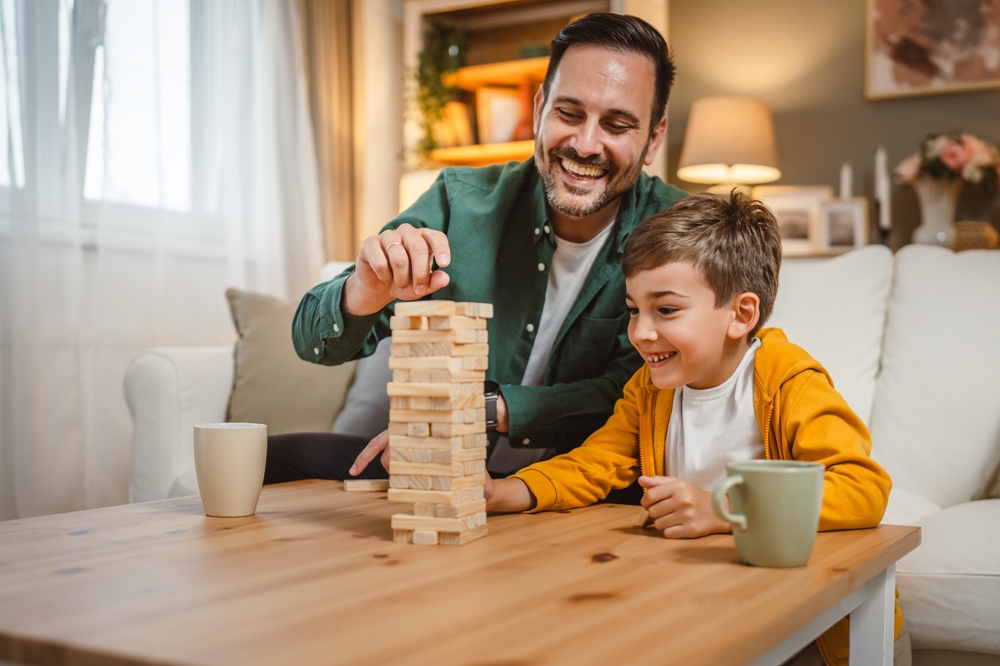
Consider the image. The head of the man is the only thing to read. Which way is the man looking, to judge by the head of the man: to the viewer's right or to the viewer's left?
to the viewer's left

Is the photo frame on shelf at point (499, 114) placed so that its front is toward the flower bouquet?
no

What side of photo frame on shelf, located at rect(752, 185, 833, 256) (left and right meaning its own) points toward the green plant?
right

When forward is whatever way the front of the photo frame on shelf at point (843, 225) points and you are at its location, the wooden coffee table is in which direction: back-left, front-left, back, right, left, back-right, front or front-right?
front

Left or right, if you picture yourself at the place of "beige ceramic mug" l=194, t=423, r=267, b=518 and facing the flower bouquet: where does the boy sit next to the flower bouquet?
right

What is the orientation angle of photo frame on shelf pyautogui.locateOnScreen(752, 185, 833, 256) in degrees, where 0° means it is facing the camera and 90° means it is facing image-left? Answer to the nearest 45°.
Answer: approximately 0°

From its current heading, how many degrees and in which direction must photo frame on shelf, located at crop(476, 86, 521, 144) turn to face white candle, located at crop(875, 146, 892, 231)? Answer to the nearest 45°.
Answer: approximately 90° to its left

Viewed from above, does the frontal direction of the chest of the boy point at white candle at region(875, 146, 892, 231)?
no

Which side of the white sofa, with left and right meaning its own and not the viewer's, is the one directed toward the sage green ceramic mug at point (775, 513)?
front

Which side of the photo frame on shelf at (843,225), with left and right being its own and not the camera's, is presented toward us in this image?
front

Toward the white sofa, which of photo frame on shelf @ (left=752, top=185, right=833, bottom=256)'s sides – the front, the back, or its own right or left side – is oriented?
front

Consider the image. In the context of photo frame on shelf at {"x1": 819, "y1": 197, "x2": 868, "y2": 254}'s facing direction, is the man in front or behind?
in front

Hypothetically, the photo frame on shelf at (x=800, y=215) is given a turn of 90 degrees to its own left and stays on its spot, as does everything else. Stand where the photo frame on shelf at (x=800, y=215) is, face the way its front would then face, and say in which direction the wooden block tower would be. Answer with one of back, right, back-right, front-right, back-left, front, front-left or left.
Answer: right

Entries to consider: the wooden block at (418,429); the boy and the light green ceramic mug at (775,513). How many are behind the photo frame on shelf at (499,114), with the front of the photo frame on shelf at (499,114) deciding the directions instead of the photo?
0

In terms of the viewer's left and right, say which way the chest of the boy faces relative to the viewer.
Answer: facing the viewer and to the left of the viewer

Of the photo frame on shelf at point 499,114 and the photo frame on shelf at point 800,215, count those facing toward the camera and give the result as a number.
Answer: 2

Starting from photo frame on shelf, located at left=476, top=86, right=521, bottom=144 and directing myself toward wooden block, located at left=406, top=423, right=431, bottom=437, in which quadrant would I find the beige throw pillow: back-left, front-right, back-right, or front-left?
front-right
